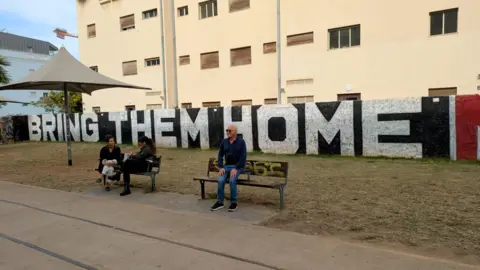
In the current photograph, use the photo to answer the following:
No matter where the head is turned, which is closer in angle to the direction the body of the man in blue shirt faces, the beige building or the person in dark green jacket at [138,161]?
the person in dark green jacket

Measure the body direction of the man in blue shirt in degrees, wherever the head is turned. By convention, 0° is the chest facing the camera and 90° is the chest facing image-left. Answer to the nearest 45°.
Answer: approximately 45°

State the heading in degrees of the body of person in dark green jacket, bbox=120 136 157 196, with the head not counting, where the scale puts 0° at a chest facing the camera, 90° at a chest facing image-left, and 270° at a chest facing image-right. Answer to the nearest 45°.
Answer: approximately 90°

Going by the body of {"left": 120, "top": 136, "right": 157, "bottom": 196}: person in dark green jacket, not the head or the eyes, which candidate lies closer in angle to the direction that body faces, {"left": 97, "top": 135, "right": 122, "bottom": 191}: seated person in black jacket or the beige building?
the seated person in black jacket

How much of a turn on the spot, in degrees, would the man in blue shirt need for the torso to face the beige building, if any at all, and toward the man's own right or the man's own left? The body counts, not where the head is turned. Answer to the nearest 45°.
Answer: approximately 135° to the man's own right

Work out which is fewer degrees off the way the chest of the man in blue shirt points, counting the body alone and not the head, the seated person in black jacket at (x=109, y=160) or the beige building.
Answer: the seated person in black jacket

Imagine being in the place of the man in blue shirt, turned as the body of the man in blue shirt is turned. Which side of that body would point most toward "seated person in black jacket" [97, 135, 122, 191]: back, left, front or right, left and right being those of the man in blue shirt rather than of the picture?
right

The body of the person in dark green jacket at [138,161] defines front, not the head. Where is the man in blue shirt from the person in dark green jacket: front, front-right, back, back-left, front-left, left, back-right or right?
back-left

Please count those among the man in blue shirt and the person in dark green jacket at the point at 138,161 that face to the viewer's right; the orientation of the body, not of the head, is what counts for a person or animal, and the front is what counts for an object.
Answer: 0

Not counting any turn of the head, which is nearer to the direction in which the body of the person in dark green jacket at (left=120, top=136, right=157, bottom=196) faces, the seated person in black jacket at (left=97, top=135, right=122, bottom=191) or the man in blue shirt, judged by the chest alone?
the seated person in black jacket
